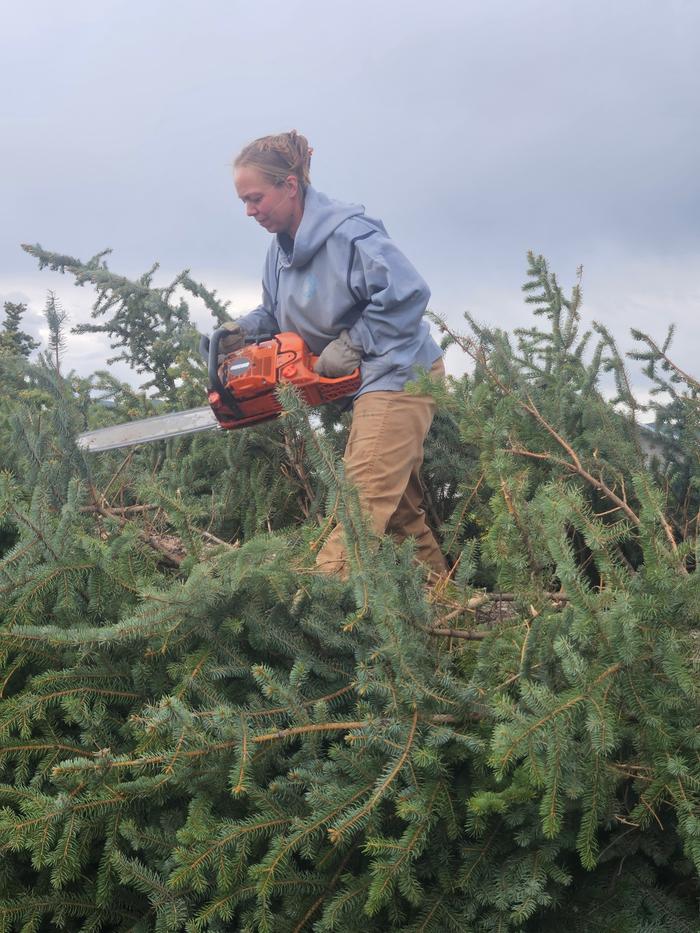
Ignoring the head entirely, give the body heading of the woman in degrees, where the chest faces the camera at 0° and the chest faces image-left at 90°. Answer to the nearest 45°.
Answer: approximately 45°

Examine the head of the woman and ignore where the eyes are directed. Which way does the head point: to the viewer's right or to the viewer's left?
to the viewer's left
